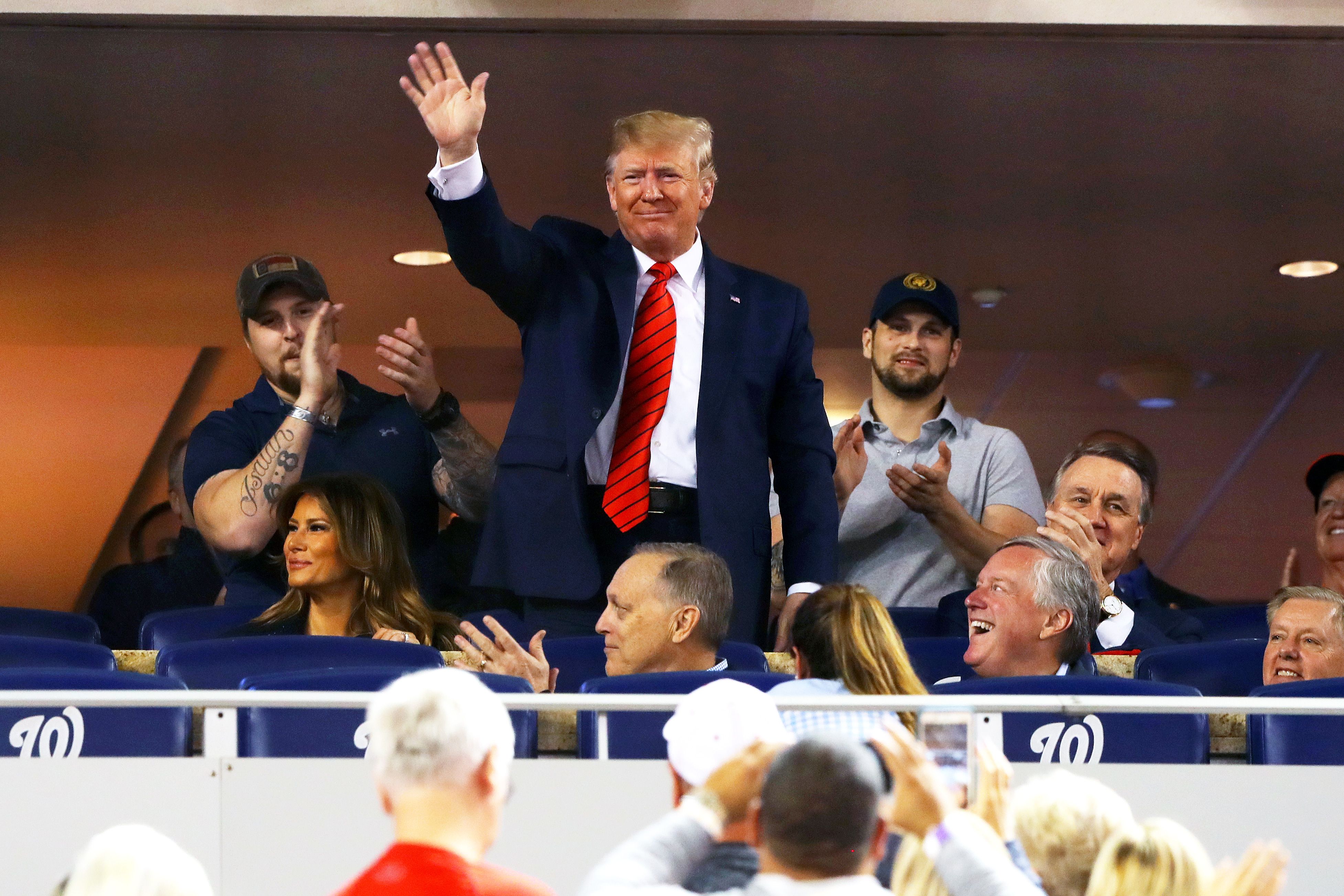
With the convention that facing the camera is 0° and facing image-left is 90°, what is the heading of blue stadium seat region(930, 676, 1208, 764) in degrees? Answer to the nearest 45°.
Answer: approximately 0°

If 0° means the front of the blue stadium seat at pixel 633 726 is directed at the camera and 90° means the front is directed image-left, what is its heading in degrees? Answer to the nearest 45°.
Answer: approximately 0°

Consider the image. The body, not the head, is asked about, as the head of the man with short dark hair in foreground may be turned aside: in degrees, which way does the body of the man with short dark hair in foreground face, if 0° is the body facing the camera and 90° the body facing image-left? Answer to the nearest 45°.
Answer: approximately 180°

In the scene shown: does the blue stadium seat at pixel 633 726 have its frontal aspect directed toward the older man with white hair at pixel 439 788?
yes

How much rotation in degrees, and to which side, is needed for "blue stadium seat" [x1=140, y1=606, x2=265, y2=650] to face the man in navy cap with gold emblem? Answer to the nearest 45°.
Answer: approximately 90° to its left

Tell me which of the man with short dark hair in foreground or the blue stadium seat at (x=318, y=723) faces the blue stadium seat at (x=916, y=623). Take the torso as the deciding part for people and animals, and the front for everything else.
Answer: the man with short dark hair in foreground

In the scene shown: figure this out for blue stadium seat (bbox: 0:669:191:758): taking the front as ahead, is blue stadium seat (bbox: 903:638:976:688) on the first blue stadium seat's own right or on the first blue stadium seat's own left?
on the first blue stadium seat's own left

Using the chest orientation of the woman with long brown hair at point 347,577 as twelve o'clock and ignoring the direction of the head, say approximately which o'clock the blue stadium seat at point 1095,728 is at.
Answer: The blue stadium seat is roughly at 9 o'clock from the woman with long brown hair.

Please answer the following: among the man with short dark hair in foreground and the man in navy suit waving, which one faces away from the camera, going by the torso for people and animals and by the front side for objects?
the man with short dark hair in foreground

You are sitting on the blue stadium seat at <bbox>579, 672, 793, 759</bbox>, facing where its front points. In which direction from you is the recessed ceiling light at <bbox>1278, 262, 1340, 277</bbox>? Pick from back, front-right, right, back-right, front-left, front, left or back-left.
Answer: back-left
